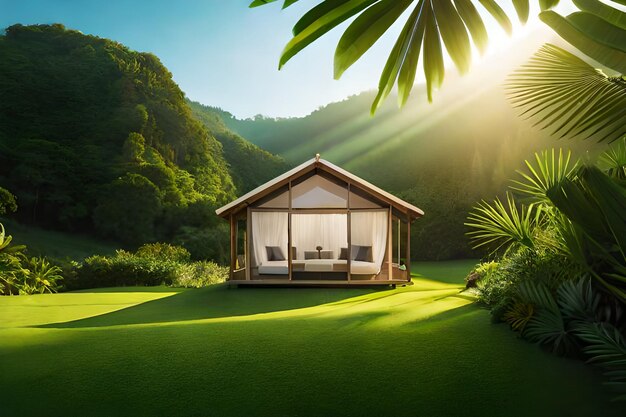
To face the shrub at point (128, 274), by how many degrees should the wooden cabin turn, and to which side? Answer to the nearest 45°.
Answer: approximately 135° to its right

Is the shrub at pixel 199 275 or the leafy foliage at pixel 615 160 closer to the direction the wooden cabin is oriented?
the leafy foliage

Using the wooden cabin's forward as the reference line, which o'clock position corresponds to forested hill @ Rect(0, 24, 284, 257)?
The forested hill is roughly at 5 o'clock from the wooden cabin.

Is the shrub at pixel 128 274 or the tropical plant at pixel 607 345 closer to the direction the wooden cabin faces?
the tropical plant

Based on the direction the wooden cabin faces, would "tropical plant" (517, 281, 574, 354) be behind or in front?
in front

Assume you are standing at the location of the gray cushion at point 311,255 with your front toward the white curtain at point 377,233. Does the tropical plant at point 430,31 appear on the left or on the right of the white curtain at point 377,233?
right

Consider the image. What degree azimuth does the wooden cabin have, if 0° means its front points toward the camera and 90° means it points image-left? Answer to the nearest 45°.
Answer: approximately 0°

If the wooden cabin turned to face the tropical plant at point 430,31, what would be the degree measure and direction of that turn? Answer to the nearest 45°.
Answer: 0° — it already faces it

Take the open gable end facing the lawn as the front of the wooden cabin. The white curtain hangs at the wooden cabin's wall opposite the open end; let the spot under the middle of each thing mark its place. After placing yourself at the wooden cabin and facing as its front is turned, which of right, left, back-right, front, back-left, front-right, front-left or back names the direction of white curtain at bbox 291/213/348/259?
back

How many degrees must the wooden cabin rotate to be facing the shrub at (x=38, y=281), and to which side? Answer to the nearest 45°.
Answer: approximately 90° to its right
